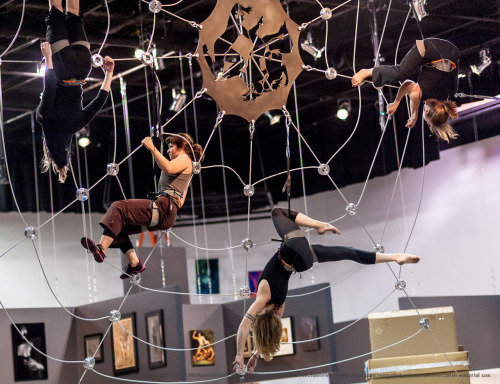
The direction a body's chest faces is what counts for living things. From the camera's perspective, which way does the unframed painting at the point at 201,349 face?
toward the camera

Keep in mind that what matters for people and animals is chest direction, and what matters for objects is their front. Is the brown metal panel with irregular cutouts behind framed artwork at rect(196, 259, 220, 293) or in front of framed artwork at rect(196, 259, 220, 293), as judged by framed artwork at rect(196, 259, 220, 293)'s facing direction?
in front

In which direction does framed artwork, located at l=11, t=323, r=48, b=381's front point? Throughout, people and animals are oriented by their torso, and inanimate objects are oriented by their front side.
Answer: toward the camera

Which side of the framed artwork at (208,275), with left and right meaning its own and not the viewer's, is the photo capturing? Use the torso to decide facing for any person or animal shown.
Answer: front

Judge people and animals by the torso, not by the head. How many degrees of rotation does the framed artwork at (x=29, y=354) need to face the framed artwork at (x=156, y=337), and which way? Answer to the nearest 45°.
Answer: approximately 45° to its left

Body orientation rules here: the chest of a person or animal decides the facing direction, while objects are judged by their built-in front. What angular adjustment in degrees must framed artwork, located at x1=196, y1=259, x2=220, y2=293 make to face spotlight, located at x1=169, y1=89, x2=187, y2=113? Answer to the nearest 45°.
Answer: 0° — it already faces it

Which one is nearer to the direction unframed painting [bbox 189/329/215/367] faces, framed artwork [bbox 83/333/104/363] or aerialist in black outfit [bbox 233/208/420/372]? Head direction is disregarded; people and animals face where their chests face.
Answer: the aerialist in black outfit

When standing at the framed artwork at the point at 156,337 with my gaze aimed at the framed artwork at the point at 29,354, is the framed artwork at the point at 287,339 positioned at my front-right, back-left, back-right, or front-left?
back-right

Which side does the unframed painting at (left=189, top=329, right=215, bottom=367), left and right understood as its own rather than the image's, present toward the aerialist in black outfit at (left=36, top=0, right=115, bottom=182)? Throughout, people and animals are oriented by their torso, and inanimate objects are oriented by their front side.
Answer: front

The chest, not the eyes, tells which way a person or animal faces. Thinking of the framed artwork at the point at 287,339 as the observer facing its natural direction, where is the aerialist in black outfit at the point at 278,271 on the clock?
The aerialist in black outfit is roughly at 12 o'clock from the framed artwork.

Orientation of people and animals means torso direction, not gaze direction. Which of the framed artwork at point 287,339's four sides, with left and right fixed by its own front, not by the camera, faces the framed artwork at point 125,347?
right

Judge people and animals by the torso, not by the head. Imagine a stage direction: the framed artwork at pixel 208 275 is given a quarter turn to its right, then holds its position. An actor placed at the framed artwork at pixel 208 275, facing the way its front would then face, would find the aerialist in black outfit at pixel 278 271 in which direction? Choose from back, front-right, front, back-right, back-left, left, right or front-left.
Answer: left
